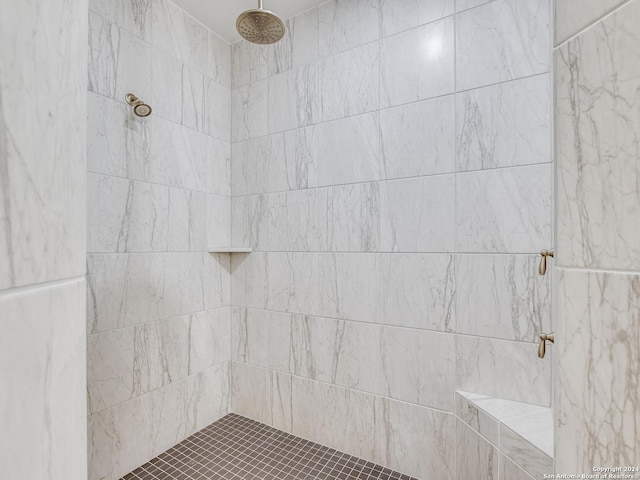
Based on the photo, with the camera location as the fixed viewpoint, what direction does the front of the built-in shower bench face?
facing the viewer and to the left of the viewer

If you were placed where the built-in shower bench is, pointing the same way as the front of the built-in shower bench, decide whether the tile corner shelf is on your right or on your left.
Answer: on your right

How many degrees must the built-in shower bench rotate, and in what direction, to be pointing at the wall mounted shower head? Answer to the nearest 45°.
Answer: approximately 45° to its right
